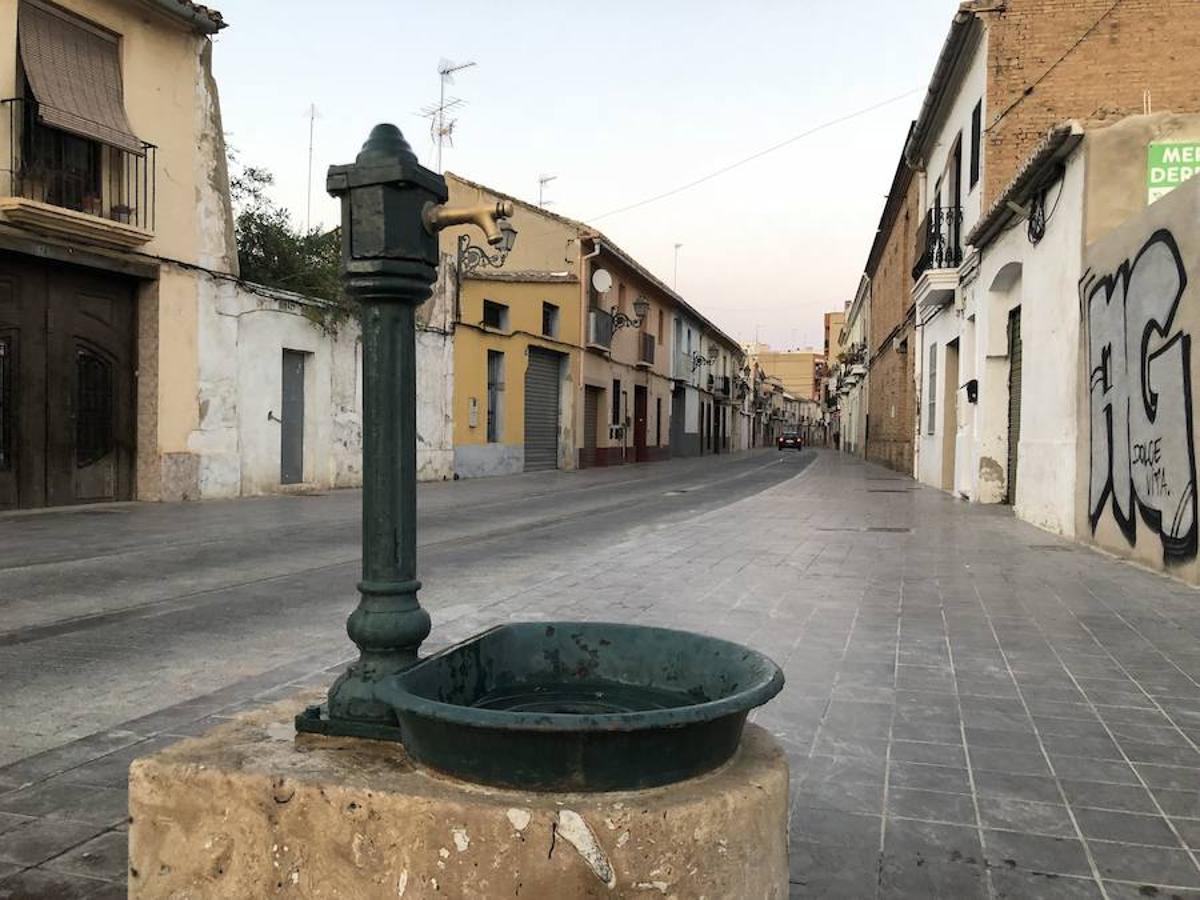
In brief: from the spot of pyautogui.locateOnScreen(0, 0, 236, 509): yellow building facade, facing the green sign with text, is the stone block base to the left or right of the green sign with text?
right

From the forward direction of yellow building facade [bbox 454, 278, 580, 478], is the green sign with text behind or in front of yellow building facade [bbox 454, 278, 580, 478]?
in front

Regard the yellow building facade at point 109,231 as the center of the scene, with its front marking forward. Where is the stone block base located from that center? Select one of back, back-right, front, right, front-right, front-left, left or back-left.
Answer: front-right

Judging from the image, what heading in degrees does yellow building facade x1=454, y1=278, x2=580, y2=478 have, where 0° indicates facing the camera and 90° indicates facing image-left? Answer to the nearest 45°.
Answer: approximately 315°

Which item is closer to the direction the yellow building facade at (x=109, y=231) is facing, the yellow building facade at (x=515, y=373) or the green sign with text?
the green sign with text

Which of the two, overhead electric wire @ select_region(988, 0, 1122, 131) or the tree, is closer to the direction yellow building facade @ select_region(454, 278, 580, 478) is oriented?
the overhead electric wire

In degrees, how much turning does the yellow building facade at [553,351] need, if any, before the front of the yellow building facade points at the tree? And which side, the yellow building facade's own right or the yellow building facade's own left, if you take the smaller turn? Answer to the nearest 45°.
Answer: approximately 90° to the yellow building facade's own right

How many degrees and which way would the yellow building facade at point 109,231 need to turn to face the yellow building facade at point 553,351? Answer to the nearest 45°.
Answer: approximately 90° to its left

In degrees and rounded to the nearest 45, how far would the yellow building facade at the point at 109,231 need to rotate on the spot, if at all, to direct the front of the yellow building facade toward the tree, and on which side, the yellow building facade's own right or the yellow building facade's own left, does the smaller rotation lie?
approximately 90° to the yellow building facade's own left

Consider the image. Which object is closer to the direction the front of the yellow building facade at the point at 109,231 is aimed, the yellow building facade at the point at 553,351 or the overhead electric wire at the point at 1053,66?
the overhead electric wire

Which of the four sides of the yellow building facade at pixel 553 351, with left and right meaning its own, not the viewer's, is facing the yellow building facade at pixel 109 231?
right

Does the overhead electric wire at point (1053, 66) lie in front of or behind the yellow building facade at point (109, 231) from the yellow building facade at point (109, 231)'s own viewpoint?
in front

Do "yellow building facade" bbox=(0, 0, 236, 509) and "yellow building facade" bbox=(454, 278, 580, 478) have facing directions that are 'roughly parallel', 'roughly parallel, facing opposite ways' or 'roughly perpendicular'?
roughly parallel

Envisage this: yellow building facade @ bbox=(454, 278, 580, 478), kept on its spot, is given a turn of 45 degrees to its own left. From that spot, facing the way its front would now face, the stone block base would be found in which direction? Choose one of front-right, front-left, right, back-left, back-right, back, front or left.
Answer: right

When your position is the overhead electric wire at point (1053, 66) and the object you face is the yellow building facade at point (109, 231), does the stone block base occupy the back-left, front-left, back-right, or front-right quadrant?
front-left

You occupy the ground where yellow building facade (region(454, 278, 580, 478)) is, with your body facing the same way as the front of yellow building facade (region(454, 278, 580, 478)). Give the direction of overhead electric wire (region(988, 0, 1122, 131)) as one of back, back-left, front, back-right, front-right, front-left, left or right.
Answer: front
